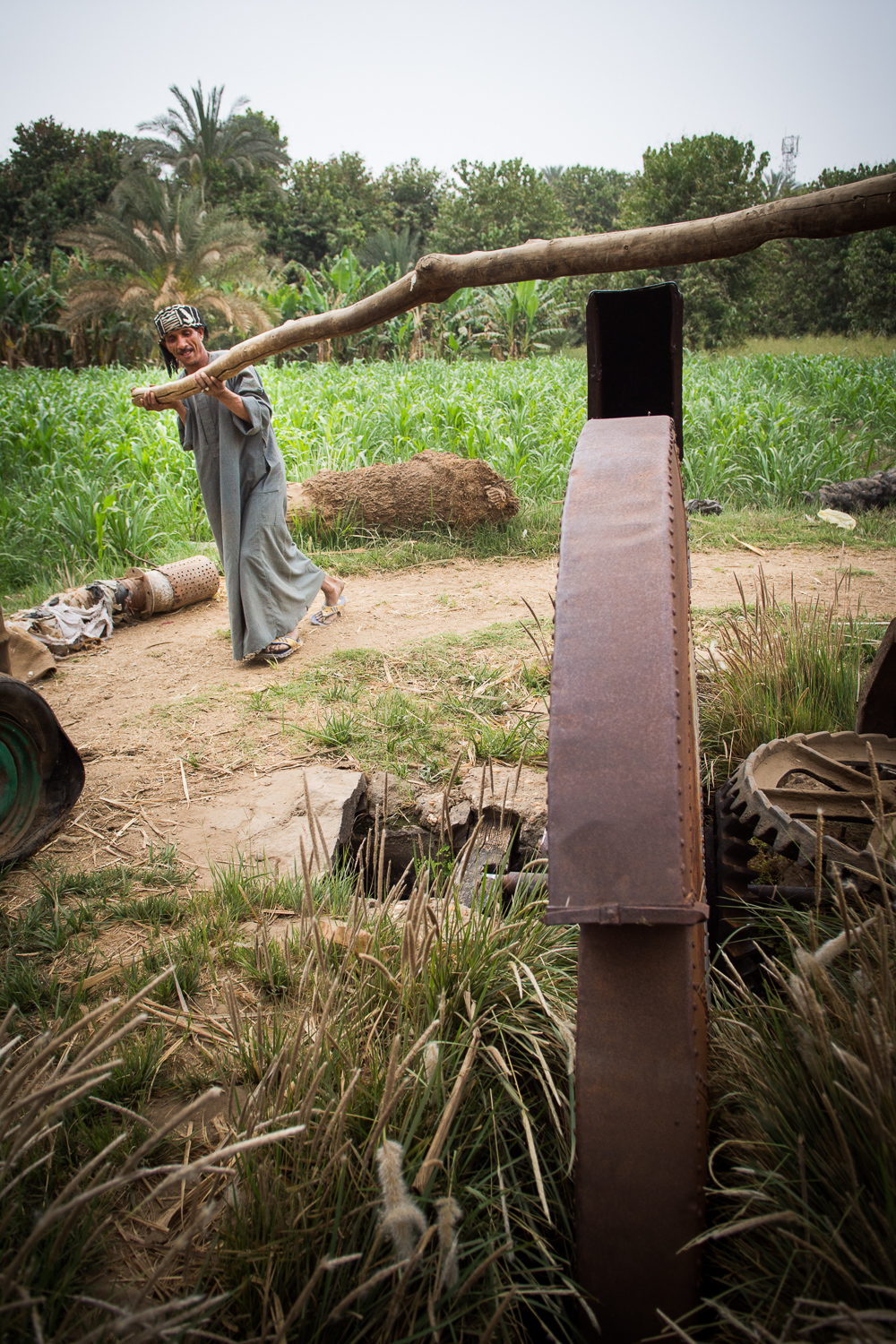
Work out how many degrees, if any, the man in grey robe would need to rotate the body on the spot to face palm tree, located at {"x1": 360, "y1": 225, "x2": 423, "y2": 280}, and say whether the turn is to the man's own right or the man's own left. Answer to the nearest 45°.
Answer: approximately 135° to the man's own right

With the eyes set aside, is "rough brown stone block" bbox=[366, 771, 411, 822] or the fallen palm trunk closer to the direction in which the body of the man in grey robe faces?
the rough brown stone block

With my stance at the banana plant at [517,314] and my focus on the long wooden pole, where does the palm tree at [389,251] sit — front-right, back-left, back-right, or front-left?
back-right

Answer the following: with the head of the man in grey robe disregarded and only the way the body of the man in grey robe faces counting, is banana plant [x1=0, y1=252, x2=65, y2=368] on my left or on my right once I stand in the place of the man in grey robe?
on my right

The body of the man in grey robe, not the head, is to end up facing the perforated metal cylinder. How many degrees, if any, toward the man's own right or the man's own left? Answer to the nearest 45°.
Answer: approximately 135° to the man's own right

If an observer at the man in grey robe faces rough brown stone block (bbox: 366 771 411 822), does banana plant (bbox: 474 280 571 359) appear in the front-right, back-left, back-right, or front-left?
back-left

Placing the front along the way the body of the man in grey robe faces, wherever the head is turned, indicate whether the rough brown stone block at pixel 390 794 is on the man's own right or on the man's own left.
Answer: on the man's own left

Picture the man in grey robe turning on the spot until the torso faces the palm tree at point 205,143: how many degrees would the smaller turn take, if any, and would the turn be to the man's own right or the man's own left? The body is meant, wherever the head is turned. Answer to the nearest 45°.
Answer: approximately 135° to the man's own right

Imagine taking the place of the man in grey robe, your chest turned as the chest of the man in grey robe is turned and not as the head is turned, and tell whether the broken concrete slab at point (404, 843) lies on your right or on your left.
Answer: on your left
